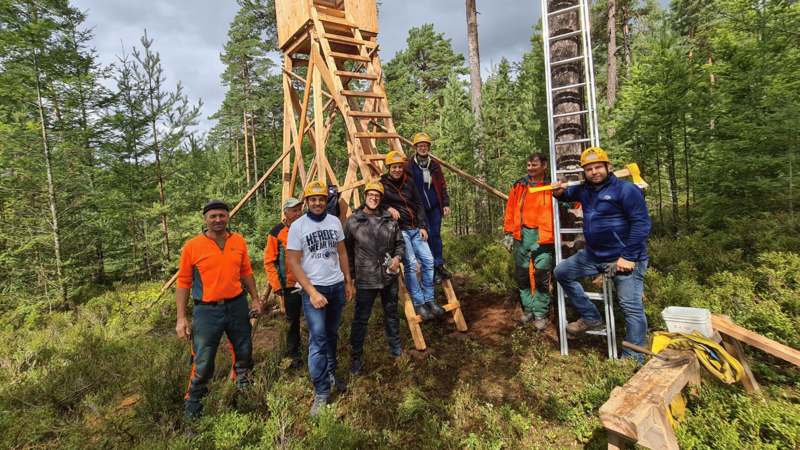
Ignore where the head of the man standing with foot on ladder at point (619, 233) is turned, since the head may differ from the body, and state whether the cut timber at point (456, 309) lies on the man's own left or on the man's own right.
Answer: on the man's own right

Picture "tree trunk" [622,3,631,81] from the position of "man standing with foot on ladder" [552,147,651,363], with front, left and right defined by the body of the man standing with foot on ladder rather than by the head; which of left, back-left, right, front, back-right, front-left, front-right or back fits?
back-right

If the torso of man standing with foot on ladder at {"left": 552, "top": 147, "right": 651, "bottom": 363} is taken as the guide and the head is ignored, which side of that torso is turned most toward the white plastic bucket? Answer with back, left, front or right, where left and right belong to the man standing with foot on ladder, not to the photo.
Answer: left

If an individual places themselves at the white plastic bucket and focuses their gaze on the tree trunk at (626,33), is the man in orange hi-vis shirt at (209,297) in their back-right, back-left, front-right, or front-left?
back-left

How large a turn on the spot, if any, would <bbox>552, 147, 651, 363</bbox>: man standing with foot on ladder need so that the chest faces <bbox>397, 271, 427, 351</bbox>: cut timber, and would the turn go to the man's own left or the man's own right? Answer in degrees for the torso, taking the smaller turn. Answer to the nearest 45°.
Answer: approximately 45° to the man's own right

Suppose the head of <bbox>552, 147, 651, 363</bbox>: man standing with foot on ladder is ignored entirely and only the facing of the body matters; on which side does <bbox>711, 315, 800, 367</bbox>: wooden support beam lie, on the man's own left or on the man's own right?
on the man's own left

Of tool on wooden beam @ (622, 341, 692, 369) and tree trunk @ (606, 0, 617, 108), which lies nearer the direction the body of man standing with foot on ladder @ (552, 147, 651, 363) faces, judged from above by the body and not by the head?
the tool on wooden beam
